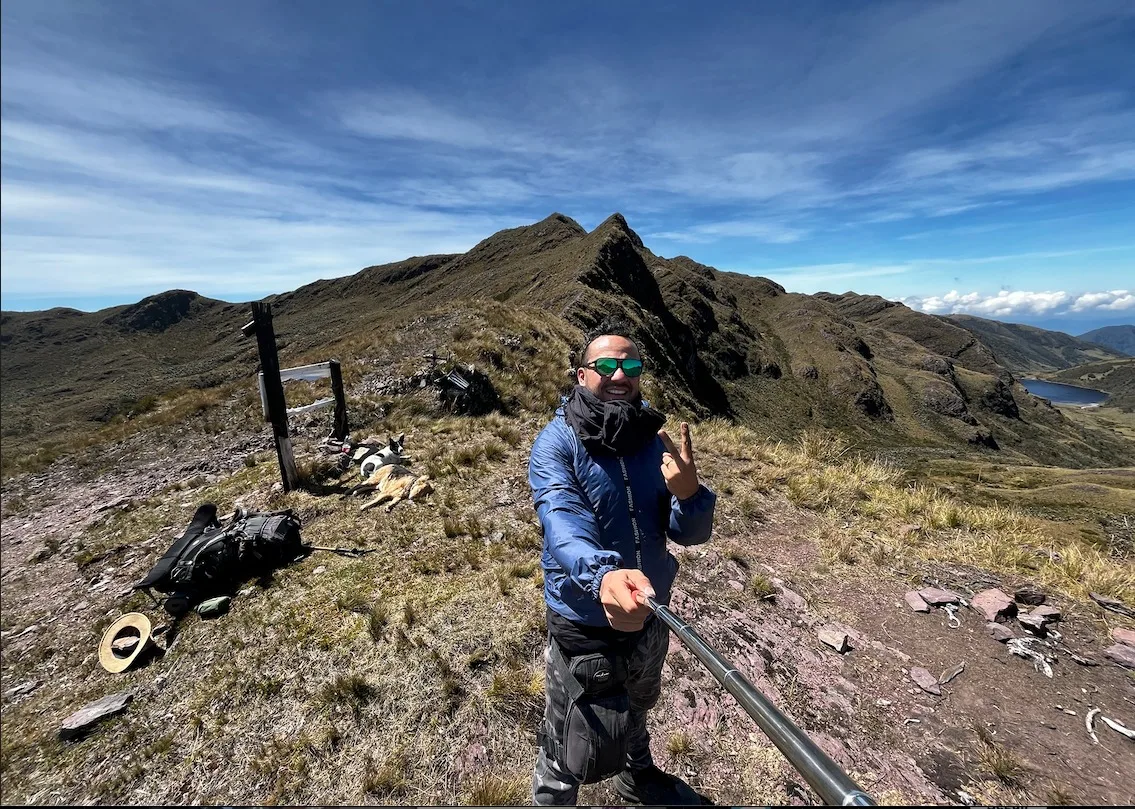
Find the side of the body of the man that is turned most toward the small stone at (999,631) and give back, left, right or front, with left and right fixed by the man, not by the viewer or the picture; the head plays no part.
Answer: left

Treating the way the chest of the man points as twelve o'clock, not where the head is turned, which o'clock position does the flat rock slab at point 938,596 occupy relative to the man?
The flat rock slab is roughly at 9 o'clock from the man.

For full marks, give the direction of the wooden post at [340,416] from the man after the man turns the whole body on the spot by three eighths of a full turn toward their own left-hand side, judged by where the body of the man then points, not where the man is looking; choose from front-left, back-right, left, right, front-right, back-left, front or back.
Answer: front-left

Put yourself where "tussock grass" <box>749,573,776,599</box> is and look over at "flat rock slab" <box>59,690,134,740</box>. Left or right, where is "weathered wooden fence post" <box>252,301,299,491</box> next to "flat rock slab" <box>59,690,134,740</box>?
right

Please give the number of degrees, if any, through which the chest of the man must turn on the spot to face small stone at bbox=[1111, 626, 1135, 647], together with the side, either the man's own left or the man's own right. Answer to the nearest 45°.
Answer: approximately 90° to the man's own left

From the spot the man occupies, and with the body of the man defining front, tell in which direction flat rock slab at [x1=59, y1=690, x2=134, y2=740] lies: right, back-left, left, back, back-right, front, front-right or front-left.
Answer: back-right

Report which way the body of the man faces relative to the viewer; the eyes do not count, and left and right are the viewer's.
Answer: facing the viewer and to the right of the viewer

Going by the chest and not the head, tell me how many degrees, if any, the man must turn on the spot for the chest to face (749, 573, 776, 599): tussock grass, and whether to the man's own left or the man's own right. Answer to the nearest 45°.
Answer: approximately 90° to the man's own left

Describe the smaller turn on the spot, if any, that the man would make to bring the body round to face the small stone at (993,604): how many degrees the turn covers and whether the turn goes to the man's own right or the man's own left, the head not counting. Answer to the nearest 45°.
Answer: approximately 90° to the man's own left

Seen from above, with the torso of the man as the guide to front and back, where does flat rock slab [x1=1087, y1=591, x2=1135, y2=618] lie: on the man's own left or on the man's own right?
on the man's own left

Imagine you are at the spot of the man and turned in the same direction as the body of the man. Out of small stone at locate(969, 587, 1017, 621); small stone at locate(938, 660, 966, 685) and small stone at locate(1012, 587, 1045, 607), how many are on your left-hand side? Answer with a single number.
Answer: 3

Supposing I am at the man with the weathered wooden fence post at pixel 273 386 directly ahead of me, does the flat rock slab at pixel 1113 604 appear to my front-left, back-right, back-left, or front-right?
back-right

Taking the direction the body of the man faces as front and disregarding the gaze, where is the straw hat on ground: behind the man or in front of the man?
behind

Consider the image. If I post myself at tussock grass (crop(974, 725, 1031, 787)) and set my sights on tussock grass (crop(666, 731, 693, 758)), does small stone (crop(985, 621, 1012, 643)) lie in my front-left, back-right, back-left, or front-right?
back-right

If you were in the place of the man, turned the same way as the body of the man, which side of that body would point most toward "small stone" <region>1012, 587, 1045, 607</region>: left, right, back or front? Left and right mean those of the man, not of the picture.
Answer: left

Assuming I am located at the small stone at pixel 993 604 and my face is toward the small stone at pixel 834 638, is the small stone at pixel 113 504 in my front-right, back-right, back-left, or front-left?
front-right

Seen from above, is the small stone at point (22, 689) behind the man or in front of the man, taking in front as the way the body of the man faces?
behind

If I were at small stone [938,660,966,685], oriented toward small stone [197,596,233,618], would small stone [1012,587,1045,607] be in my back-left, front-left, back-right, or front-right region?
back-right

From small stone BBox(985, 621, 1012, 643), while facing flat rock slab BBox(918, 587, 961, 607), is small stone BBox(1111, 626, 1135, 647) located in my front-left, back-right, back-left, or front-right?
back-right
